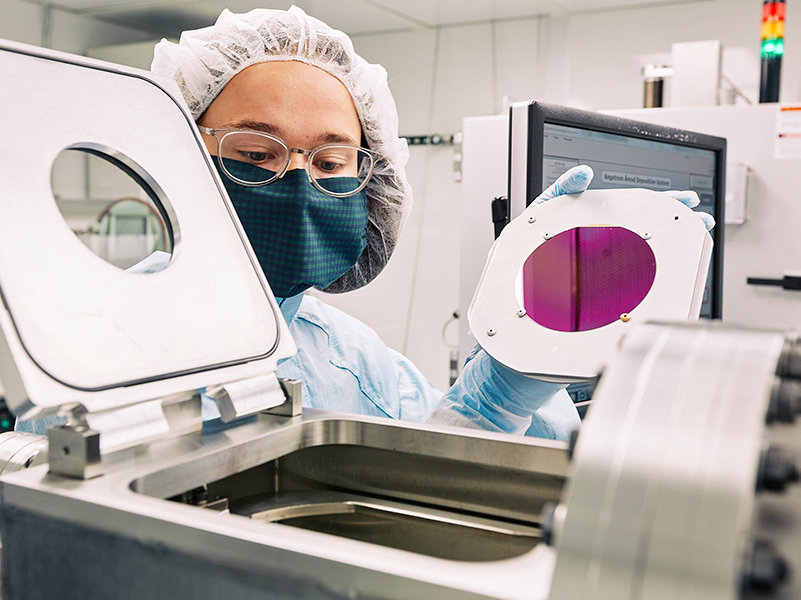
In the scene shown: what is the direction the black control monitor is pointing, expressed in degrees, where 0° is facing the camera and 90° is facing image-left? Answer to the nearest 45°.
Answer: approximately 315°

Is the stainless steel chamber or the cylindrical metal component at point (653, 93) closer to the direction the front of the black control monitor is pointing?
the stainless steel chamber

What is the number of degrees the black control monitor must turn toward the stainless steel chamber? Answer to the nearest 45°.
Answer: approximately 45° to its right

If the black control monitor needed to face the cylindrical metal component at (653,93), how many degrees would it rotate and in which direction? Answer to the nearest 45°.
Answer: approximately 135° to its left
